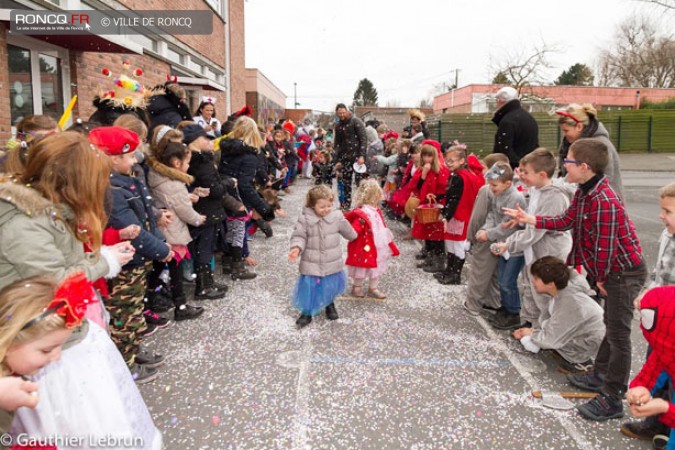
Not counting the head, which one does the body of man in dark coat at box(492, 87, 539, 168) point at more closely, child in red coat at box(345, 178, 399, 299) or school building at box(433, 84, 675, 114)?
the child in red coat

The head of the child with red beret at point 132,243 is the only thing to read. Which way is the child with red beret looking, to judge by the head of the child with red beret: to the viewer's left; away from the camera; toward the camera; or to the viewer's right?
to the viewer's right

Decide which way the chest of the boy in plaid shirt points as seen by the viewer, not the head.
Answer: to the viewer's left

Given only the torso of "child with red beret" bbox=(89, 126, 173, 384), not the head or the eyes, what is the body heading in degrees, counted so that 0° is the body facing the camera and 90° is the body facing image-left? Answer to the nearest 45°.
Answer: approximately 270°

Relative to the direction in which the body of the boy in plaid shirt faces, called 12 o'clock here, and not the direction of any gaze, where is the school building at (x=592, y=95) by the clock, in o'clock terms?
The school building is roughly at 3 o'clock from the boy in plaid shirt.

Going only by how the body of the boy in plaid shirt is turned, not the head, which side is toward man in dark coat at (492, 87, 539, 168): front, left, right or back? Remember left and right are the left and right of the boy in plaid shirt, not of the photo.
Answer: right

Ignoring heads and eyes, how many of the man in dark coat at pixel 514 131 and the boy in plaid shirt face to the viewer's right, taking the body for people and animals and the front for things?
0

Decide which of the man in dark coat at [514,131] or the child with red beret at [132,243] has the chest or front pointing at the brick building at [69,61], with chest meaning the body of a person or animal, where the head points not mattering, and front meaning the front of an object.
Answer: the man in dark coat

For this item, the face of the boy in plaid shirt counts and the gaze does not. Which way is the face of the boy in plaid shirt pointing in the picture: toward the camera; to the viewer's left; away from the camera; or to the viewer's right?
to the viewer's left
